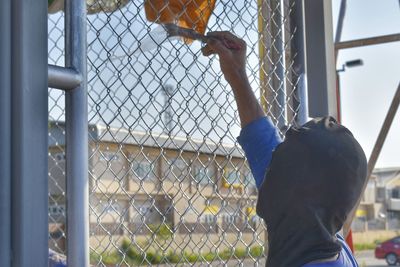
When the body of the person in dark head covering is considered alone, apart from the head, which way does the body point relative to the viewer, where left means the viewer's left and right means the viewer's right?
facing away from the viewer and to the left of the viewer

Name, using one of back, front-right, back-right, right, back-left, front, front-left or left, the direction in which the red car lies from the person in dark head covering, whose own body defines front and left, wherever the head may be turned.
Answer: front-right

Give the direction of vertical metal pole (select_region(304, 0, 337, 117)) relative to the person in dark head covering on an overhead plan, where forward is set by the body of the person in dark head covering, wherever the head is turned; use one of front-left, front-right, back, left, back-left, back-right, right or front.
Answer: front-right

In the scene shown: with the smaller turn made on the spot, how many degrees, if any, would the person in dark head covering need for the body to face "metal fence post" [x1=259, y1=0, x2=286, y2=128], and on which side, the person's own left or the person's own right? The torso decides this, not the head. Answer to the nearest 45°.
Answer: approximately 45° to the person's own right

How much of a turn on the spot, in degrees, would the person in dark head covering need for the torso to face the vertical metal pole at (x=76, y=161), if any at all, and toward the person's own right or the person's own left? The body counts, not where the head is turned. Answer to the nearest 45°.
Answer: approximately 45° to the person's own left

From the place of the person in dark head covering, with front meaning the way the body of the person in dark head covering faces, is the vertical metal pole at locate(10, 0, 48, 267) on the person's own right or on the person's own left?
on the person's own left

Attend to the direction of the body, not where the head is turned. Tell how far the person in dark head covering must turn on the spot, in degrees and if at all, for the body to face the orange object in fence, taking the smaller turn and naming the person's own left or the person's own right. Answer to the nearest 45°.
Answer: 0° — they already face it

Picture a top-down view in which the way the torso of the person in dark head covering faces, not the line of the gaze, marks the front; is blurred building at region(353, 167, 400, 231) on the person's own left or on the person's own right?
on the person's own right

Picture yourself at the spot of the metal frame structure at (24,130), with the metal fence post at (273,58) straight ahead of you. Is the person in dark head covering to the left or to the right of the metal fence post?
right

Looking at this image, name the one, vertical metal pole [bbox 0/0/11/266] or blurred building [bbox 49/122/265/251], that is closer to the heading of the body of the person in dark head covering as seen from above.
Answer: the blurred building

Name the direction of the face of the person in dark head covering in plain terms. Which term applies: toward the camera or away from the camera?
away from the camera
